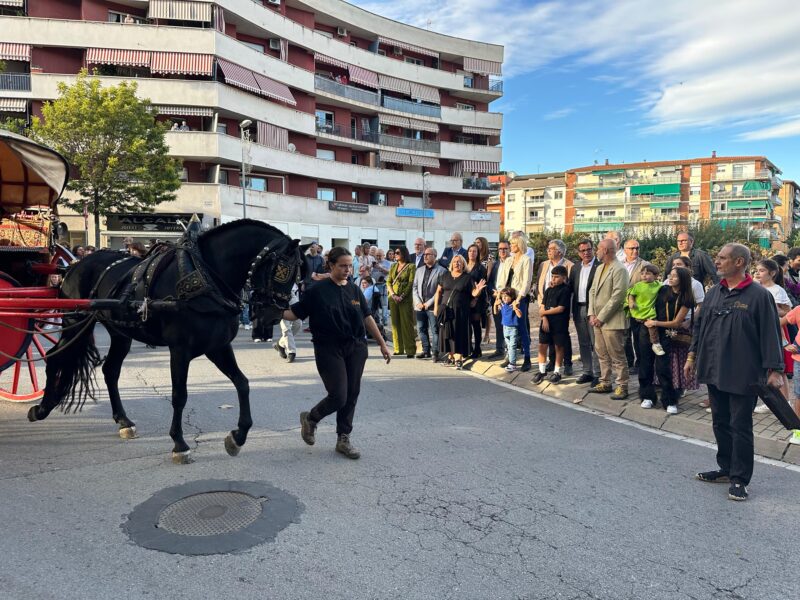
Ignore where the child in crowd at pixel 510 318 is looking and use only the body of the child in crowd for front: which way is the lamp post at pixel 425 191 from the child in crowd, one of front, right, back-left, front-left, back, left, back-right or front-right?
back-right

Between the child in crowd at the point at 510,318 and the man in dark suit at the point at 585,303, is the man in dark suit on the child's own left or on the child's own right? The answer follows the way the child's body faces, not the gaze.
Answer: on the child's own left

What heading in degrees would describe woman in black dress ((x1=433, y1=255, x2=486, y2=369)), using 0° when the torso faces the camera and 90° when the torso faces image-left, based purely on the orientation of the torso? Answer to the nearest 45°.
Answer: approximately 0°

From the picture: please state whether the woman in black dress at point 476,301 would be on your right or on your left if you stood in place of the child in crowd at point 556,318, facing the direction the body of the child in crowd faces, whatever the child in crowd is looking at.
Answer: on your right

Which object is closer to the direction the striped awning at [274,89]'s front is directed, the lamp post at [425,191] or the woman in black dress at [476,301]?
the woman in black dress

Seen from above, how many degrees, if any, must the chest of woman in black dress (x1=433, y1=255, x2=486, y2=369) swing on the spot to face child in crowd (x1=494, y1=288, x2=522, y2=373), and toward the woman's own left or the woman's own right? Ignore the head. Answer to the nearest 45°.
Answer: approximately 45° to the woman's own left
